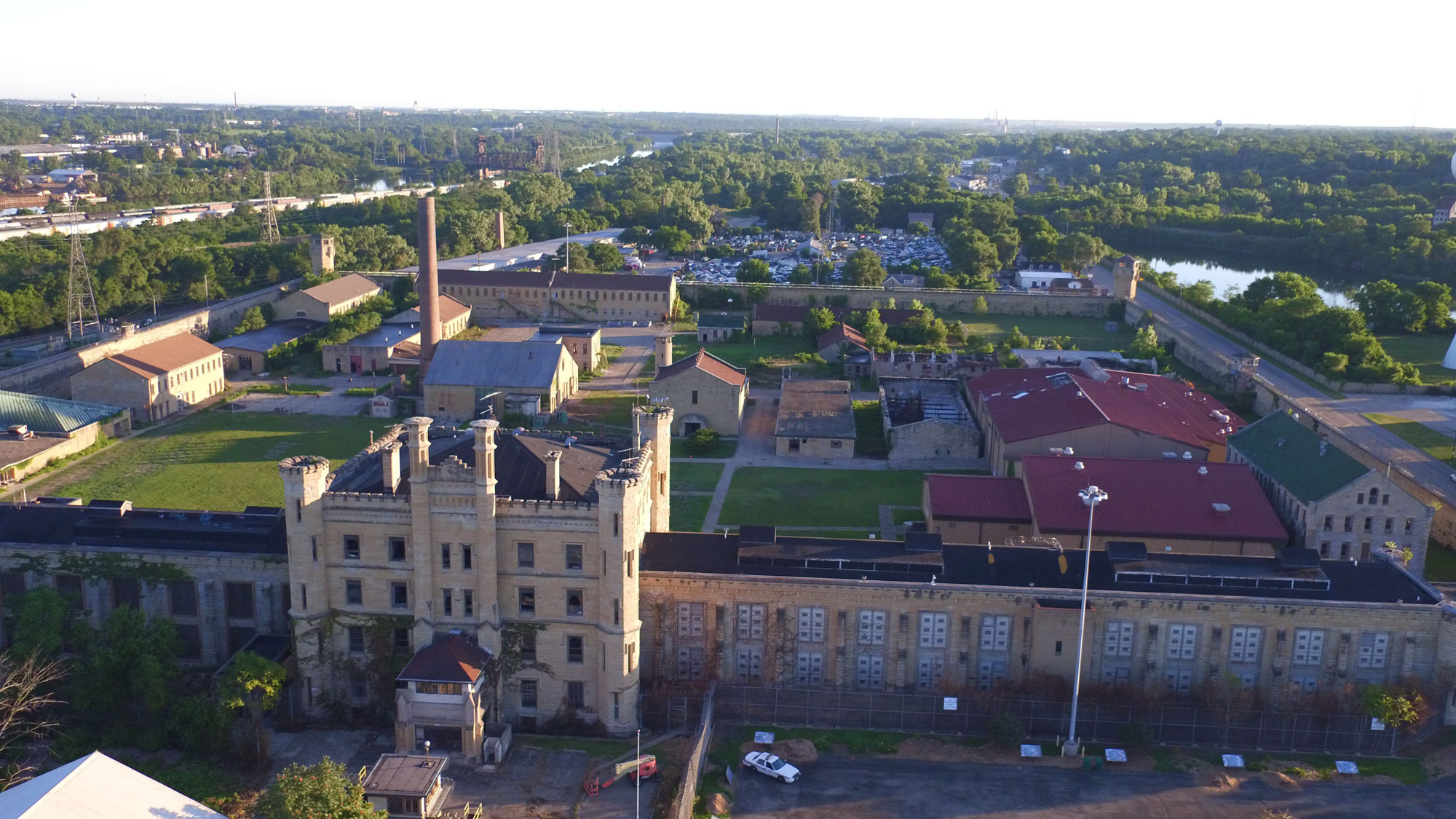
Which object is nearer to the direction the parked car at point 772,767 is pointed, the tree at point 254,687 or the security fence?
the security fence

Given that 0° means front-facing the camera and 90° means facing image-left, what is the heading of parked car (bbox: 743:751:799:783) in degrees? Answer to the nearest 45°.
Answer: approximately 315°

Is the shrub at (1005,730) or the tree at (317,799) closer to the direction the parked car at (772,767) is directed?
the shrub

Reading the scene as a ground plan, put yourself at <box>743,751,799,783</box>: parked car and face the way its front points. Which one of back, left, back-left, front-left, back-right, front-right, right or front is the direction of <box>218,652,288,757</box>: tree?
back-right

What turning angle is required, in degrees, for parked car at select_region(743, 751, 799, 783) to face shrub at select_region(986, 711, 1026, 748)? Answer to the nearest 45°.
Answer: approximately 45° to its left

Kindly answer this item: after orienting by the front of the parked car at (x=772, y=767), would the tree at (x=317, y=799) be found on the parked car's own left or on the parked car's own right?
on the parked car's own right

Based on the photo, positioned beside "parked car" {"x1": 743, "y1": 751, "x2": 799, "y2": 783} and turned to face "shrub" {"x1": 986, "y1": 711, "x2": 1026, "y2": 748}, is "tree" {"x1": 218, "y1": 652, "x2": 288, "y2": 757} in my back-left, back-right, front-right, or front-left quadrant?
back-left

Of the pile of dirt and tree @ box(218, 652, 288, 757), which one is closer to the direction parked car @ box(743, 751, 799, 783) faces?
the pile of dirt

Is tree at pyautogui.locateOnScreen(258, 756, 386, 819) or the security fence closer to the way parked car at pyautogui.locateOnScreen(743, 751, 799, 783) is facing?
the security fence
